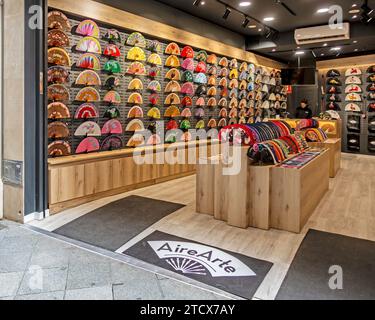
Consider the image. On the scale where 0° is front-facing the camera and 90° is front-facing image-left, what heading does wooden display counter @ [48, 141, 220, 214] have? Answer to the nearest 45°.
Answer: approximately 315°

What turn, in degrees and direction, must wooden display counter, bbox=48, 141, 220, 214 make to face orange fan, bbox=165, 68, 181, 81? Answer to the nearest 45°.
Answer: approximately 90° to its left

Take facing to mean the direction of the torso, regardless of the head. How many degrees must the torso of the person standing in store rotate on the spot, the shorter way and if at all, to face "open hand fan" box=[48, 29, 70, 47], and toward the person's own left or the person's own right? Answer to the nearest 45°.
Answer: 0° — they already face it

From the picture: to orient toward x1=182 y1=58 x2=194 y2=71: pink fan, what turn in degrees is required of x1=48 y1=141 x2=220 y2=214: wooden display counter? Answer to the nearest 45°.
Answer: approximately 90° to its left
